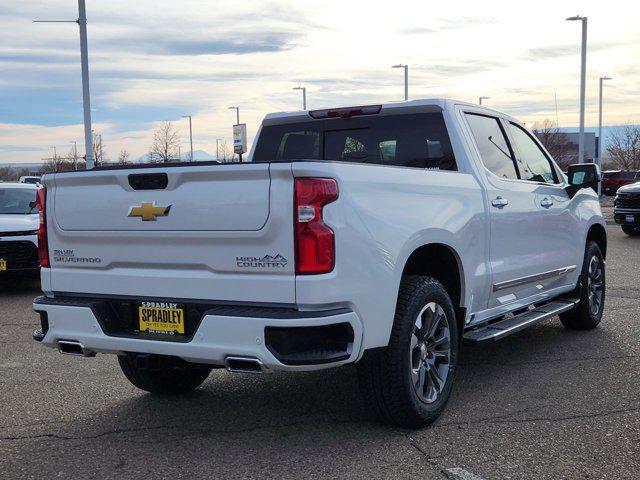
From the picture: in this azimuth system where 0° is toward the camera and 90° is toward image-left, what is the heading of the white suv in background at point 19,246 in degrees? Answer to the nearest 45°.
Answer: approximately 0°

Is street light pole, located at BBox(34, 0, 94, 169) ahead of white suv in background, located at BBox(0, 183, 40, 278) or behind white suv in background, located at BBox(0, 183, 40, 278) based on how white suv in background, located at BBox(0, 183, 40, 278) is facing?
behind

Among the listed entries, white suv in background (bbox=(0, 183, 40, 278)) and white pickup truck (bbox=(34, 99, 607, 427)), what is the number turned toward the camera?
1

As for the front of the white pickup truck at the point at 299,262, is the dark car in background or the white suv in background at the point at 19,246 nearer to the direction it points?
the dark car in background

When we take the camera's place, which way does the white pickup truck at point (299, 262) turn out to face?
facing away from the viewer and to the right of the viewer

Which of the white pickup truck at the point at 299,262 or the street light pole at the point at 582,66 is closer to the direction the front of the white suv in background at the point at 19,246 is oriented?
the white pickup truck

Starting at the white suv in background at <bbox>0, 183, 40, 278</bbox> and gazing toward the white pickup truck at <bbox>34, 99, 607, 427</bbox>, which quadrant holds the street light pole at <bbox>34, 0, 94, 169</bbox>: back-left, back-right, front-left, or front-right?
back-left

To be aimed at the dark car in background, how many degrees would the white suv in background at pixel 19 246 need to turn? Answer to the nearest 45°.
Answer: approximately 135° to its left

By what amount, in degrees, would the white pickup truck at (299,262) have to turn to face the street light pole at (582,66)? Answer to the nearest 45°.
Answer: approximately 45° to its left
